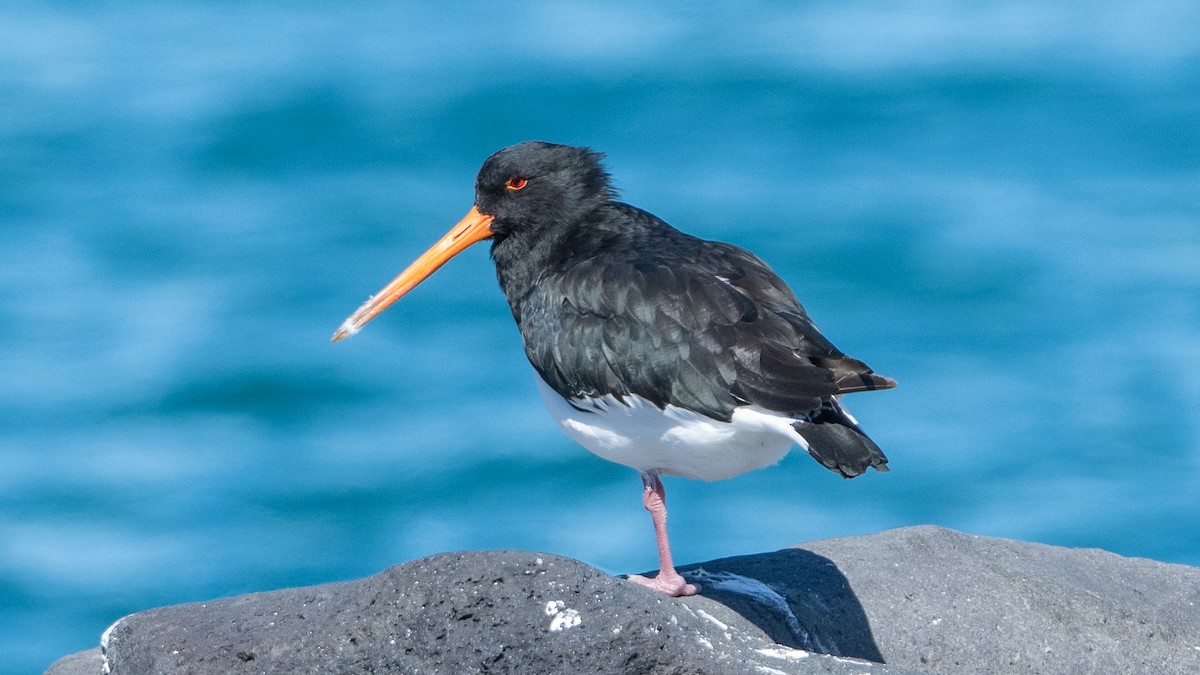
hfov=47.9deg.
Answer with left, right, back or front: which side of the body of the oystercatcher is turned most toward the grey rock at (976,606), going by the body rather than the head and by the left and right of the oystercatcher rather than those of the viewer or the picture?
back

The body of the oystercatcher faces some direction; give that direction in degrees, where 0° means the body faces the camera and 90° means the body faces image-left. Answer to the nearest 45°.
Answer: approximately 90°

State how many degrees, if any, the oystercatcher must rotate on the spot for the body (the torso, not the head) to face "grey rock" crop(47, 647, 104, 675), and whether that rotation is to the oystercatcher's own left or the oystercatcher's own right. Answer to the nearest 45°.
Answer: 0° — it already faces it
